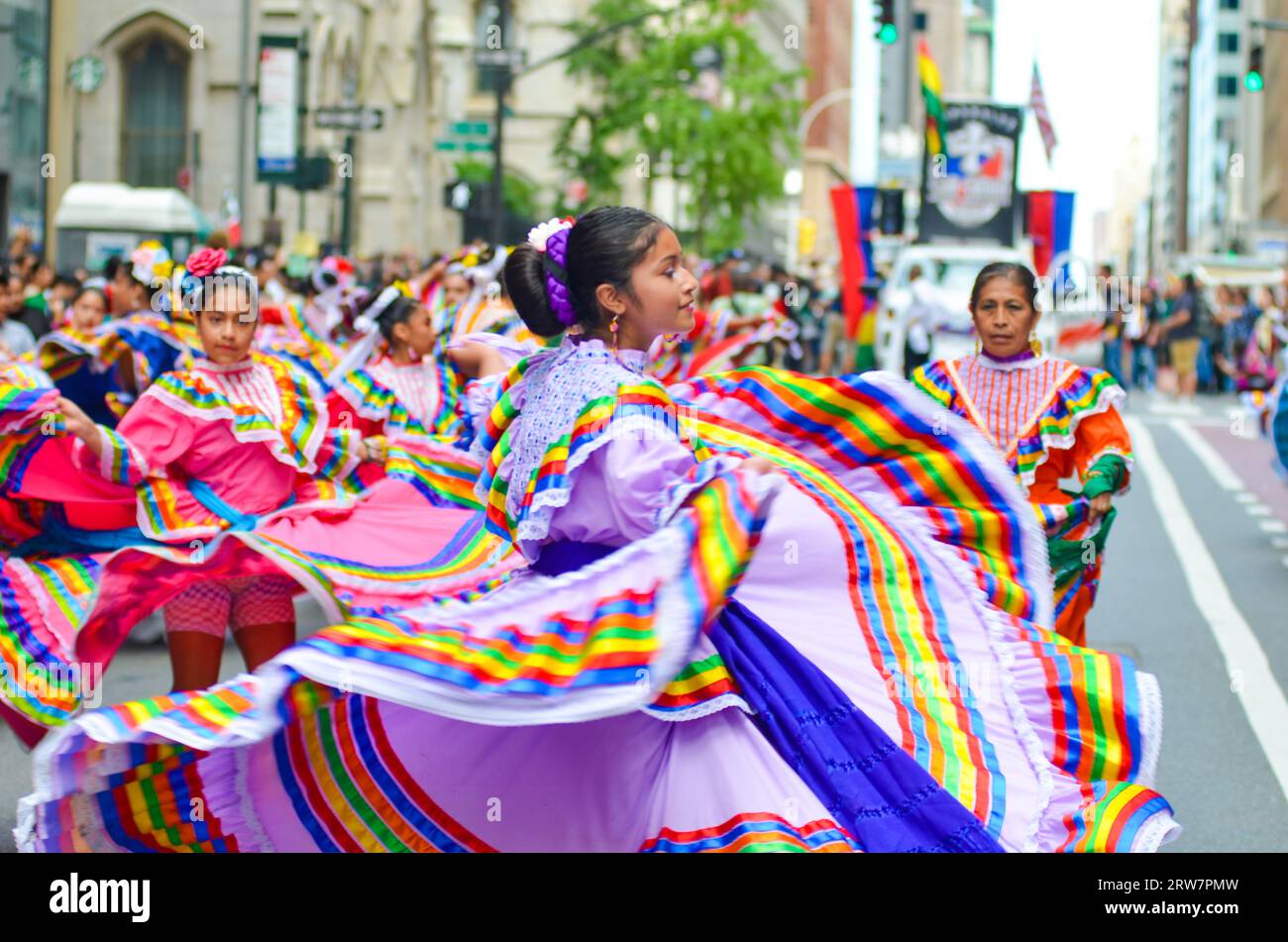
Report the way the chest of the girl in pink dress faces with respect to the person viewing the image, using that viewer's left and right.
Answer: facing the viewer

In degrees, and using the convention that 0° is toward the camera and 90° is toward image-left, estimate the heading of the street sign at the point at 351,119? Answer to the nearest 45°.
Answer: approximately 0°

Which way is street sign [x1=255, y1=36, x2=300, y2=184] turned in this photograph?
toward the camera

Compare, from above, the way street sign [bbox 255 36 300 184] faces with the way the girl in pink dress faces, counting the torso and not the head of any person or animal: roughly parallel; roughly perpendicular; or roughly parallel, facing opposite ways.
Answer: roughly parallel

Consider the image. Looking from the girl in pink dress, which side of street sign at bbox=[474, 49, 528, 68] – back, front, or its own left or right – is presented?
front

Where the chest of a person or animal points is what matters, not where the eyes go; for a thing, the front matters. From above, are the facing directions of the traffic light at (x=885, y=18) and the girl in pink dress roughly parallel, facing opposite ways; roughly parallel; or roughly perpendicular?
roughly parallel

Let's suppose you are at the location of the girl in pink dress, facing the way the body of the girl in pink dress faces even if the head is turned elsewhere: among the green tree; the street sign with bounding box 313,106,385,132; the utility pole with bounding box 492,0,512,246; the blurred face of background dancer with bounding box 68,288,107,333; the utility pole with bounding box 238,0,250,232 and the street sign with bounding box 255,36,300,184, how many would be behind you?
6

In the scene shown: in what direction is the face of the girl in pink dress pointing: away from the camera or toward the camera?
toward the camera

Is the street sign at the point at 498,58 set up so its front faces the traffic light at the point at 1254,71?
no

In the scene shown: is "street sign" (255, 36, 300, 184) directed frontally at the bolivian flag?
no

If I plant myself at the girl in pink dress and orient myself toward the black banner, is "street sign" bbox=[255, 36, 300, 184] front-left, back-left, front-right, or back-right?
front-left

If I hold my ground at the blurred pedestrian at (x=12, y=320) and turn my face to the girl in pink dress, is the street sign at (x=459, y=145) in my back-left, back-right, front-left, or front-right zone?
back-left

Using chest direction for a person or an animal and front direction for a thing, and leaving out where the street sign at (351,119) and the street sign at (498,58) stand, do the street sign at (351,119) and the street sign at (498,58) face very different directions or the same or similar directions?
same or similar directions

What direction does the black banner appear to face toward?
toward the camera
